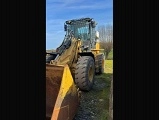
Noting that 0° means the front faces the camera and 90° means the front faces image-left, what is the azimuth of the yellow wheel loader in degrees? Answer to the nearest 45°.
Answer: approximately 45°
